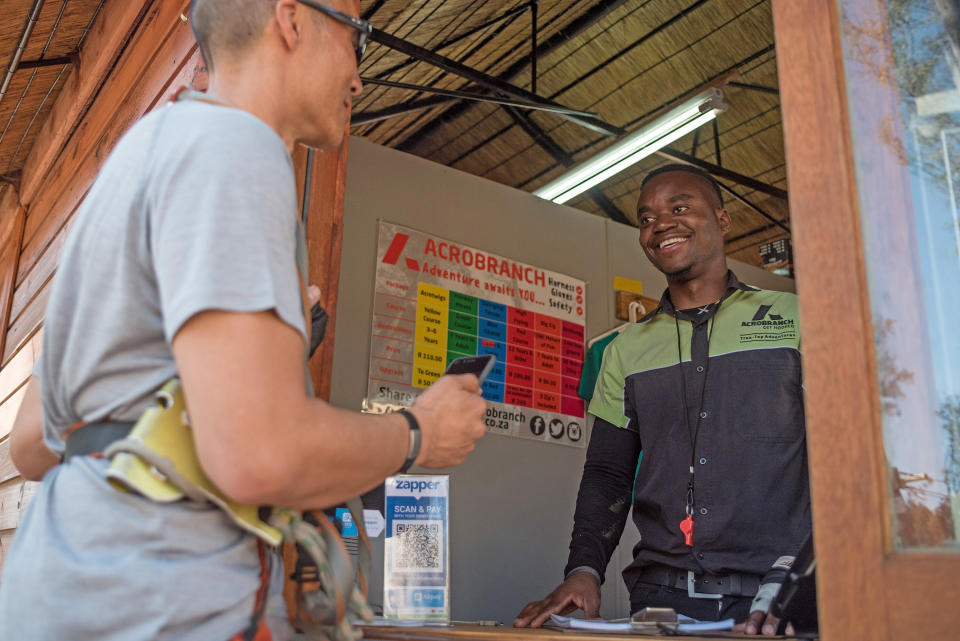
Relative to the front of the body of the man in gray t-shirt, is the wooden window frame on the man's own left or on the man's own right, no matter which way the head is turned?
on the man's own right

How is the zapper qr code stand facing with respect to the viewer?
toward the camera

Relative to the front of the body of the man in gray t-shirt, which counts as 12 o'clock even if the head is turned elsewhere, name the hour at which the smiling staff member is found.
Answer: The smiling staff member is roughly at 12 o'clock from the man in gray t-shirt.

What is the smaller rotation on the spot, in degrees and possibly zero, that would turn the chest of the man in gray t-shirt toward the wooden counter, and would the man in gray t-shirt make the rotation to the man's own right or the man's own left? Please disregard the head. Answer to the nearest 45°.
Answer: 0° — they already face it

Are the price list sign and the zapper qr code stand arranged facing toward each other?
no

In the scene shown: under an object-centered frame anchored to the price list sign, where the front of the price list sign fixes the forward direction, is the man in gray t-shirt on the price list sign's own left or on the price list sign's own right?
on the price list sign's own right

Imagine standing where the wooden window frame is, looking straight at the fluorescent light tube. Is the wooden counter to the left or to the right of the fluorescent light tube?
left

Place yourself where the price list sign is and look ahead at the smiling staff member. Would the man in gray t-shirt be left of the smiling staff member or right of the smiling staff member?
right

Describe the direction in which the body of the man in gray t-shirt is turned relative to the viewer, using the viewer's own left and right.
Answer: facing away from the viewer and to the right of the viewer

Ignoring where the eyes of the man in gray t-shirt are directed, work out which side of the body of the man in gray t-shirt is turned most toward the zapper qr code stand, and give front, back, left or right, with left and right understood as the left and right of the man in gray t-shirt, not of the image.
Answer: front

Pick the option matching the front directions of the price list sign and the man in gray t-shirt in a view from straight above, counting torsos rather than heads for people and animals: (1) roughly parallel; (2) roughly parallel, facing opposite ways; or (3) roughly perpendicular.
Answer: roughly perpendicular

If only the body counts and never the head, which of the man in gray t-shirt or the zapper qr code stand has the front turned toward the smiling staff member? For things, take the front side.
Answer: the man in gray t-shirt

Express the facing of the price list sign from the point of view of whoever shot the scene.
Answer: facing the viewer and to the right of the viewer

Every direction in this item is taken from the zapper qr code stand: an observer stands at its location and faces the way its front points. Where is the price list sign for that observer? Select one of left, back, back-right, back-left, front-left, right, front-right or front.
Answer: back

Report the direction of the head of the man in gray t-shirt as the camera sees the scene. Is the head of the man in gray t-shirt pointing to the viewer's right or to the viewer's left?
to the viewer's right

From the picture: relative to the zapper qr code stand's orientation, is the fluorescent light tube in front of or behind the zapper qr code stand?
behind
